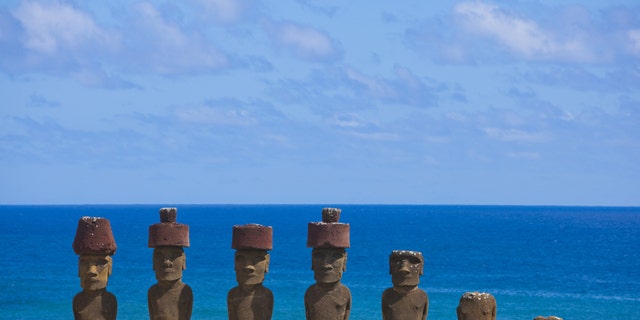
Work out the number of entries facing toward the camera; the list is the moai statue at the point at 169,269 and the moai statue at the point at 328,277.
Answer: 2

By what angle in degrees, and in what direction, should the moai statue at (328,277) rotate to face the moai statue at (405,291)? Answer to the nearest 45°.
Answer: approximately 90° to its left

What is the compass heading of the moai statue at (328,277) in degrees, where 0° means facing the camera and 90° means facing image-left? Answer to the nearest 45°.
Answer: approximately 0°

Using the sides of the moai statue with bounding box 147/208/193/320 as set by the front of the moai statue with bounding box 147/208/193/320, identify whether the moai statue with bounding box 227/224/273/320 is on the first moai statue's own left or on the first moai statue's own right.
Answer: on the first moai statue's own left

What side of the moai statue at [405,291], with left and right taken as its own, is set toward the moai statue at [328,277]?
right

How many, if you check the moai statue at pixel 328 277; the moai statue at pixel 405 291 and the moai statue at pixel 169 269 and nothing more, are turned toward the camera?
3

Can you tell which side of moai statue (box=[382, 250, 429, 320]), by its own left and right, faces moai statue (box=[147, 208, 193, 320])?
right

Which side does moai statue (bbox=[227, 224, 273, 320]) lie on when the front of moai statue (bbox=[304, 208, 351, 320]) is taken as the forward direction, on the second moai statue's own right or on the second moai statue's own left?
on the second moai statue's own right

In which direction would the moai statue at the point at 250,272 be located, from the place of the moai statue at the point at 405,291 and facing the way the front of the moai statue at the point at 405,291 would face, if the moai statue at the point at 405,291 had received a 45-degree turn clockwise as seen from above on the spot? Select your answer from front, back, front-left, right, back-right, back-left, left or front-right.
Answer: front-right

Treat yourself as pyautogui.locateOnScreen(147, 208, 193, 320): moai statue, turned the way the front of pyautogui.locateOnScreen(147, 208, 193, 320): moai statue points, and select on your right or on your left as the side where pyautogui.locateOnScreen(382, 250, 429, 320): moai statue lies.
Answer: on your left
